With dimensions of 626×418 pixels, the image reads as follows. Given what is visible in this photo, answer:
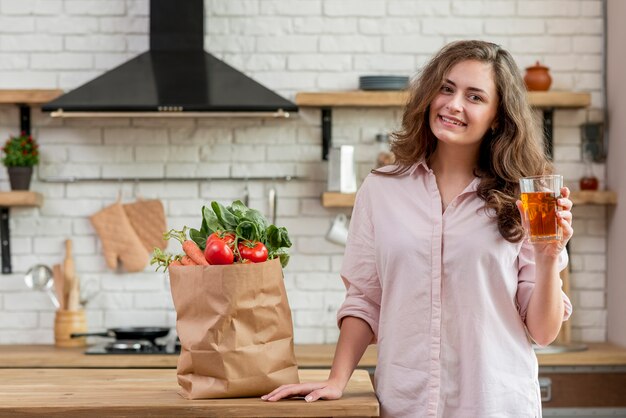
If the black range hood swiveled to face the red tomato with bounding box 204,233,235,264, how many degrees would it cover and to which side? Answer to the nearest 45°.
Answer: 0° — it already faces it

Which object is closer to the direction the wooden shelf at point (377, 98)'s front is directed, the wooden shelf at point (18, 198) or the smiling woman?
the smiling woman

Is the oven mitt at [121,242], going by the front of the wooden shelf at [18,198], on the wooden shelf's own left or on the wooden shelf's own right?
on the wooden shelf's own left

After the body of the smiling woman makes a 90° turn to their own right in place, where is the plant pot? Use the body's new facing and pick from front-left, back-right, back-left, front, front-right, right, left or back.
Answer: front-right
